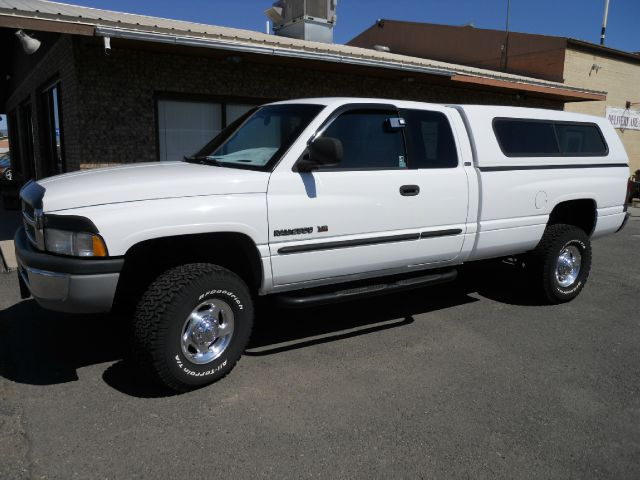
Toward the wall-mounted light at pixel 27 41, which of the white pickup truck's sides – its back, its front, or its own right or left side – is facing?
right

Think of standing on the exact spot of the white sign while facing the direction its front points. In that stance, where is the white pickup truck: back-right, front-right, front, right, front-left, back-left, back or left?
front

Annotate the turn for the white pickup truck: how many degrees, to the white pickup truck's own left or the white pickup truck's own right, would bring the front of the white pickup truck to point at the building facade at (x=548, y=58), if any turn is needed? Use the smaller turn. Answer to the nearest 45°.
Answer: approximately 180°

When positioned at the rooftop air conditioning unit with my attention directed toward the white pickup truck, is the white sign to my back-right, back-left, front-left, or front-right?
back-left

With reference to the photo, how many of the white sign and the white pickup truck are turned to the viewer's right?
0

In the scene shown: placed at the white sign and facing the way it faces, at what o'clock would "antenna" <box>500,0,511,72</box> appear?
The antenna is roughly at 2 o'clock from the white sign.

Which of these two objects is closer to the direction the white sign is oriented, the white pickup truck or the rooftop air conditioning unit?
the white pickup truck

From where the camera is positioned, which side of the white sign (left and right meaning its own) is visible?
front

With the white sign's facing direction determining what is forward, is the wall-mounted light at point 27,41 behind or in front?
in front

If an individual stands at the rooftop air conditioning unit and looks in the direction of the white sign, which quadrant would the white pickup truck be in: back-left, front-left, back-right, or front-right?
back-right

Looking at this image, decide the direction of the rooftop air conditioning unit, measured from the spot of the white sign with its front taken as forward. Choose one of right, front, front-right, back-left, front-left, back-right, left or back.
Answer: front-right
